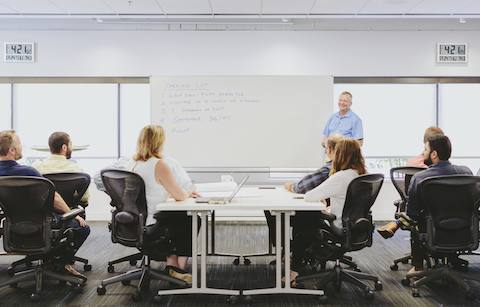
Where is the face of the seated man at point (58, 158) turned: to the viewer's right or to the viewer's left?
to the viewer's right

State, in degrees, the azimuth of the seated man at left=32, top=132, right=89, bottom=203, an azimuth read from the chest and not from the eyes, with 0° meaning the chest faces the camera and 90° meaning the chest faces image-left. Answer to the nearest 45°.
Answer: approximately 225°

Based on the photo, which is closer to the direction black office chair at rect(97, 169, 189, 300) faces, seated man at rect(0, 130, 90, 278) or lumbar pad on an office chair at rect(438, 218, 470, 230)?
the lumbar pad on an office chair

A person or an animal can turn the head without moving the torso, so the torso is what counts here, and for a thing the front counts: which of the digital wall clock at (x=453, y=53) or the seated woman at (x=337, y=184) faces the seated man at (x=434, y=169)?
the digital wall clock

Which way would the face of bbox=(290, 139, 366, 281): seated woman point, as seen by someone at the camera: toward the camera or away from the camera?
away from the camera

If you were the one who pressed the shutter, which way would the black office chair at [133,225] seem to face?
facing away from the viewer and to the right of the viewer

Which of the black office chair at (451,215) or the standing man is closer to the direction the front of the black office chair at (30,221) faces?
the standing man

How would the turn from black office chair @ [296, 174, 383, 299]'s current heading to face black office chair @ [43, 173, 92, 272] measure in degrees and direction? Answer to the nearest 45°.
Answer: approximately 45° to its left
